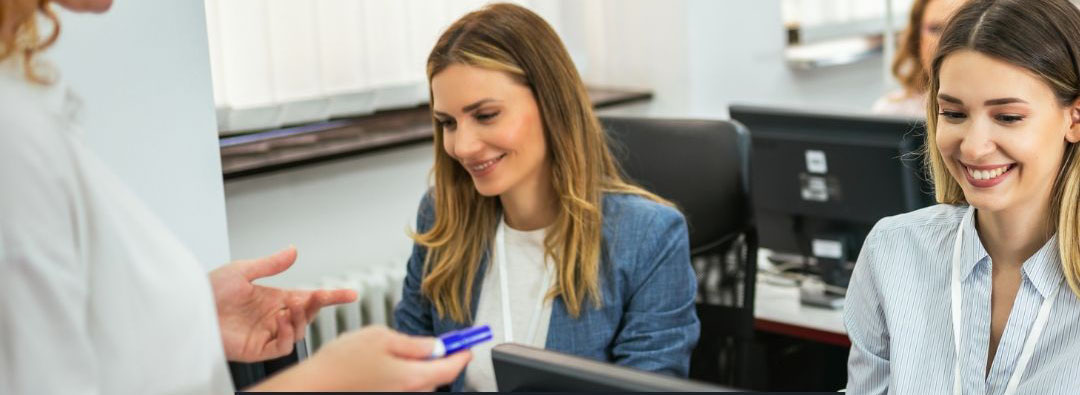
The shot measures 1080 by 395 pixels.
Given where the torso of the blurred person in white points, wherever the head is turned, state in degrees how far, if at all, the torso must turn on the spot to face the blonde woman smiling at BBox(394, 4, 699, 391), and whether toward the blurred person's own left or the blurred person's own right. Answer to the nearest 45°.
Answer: approximately 45° to the blurred person's own left

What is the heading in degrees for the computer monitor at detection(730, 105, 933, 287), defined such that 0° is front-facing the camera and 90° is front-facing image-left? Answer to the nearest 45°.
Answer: approximately 135°

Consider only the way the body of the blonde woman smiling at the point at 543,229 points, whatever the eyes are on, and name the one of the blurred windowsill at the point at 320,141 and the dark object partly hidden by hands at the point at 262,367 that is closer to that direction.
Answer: the dark object partly hidden by hands

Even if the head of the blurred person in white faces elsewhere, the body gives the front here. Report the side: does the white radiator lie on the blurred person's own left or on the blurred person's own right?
on the blurred person's own left

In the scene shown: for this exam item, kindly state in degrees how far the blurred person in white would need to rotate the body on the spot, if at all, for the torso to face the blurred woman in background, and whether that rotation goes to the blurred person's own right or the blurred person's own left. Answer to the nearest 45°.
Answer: approximately 45° to the blurred person's own left

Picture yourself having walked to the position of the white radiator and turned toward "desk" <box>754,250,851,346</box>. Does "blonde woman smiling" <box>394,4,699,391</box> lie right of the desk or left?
right

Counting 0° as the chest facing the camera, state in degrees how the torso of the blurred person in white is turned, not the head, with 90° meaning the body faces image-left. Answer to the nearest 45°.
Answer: approximately 270°

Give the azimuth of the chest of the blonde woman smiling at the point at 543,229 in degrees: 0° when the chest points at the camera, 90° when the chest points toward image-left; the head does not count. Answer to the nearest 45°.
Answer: approximately 45°
